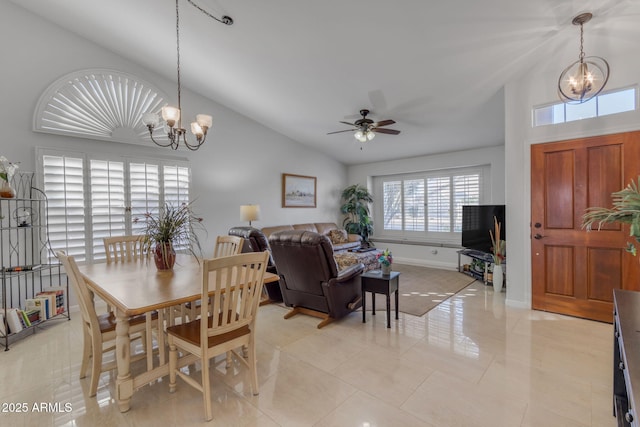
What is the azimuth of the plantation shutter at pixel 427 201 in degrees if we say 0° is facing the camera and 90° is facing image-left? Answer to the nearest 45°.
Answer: approximately 45°

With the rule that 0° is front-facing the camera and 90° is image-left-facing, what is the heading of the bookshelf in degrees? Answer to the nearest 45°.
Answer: approximately 315°

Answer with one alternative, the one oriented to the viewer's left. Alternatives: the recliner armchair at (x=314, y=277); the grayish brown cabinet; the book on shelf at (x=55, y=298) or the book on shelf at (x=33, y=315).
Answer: the grayish brown cabinet

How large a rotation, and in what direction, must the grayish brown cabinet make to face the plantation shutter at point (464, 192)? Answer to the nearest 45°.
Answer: approximately 45° to its right

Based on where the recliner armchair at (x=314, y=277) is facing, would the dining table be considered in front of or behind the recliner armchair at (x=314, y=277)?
behind

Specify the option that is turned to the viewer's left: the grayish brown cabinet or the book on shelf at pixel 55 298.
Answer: the grayish brown cabinet

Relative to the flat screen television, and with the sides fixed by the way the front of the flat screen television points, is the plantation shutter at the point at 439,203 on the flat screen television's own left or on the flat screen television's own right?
on the flat screen television's own right
